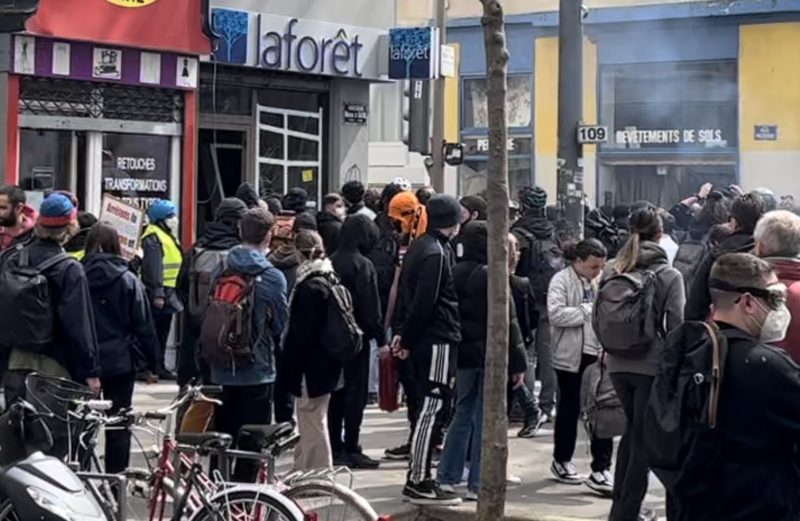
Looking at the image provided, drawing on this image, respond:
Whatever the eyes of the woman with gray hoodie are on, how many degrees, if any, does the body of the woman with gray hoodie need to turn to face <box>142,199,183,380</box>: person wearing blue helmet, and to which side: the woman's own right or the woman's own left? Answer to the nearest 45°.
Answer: approximately 90° to the woman's own left

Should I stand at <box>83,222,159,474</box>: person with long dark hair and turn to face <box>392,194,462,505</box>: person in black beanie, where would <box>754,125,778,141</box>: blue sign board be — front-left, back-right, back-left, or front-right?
front-left

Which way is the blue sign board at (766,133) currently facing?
toward the camera

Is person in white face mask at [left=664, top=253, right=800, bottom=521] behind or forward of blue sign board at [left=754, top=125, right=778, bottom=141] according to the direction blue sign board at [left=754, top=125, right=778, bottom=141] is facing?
forward

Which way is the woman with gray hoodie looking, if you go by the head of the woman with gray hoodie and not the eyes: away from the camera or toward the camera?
away from the camera

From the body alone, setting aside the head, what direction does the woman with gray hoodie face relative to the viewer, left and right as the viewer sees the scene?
facing away from the viewer and to the right of the viewer

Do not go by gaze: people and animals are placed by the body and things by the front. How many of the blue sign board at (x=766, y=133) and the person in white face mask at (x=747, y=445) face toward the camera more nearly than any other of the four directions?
1

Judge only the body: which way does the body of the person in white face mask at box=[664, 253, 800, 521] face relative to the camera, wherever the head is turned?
to the viewer's right

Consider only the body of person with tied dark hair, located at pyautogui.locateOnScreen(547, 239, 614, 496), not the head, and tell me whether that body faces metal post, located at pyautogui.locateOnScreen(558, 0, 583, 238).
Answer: no

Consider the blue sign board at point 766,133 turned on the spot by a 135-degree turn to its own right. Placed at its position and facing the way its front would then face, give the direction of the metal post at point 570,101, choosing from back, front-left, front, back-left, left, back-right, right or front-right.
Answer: back-left

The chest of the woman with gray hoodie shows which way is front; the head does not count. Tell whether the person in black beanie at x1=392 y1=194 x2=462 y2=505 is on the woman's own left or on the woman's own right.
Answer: on the woman's own left

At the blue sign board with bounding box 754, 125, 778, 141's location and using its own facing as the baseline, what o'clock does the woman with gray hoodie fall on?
The woman with gray hoodie is roughly at 12 o'clock from the blue sign board.

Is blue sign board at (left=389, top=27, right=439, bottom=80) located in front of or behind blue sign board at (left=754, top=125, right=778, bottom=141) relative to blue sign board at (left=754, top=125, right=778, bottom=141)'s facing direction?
in front
